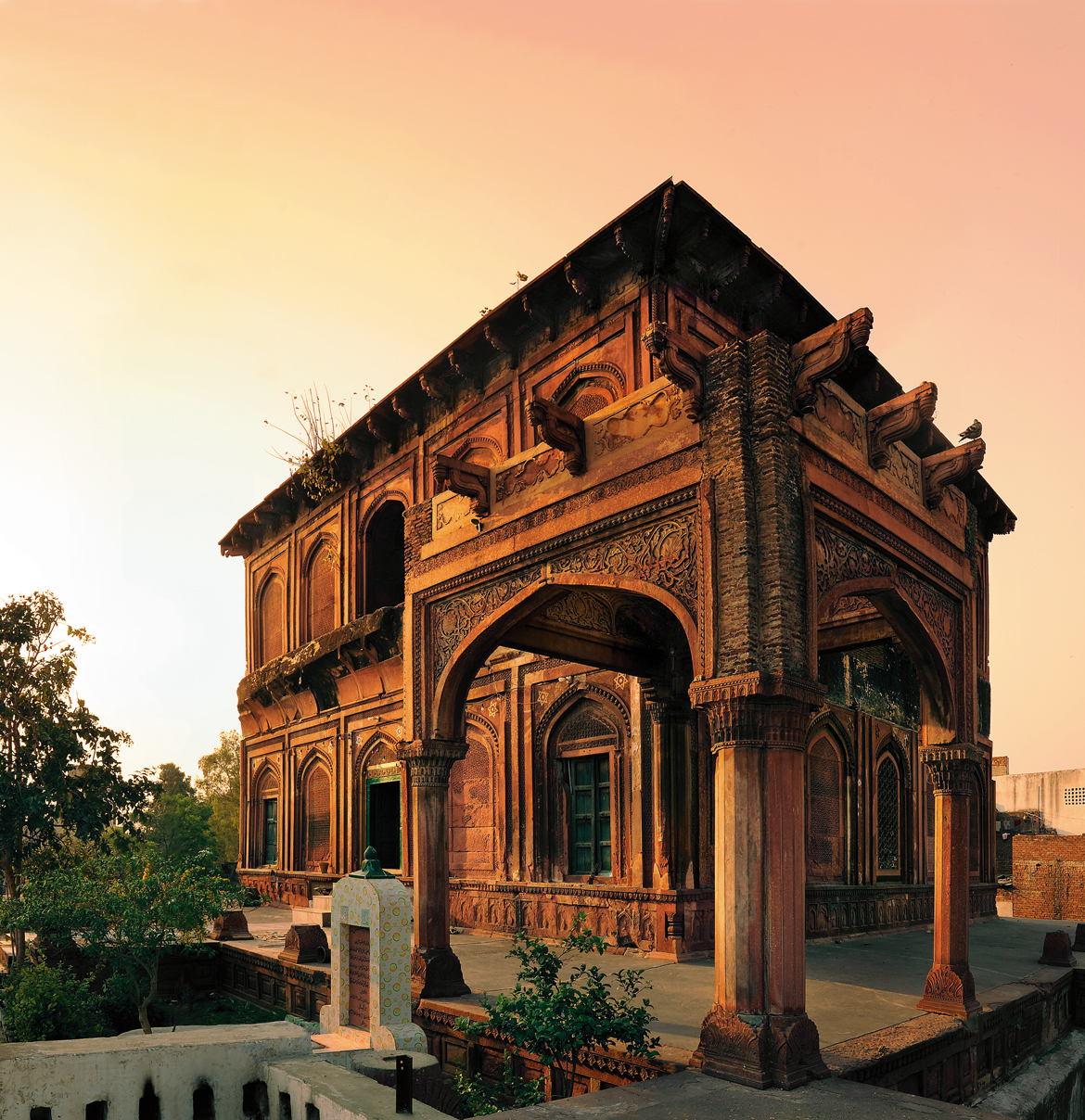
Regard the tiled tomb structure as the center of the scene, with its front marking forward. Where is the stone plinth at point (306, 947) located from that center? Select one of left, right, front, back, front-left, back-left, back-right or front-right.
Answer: back-right

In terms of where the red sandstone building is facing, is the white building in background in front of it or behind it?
behind

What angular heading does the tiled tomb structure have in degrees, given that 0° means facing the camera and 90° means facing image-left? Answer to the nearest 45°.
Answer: approximately 45°

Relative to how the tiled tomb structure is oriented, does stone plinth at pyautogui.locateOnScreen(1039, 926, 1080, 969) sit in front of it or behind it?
behind

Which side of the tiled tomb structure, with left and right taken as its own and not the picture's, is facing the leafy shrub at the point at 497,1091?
left
